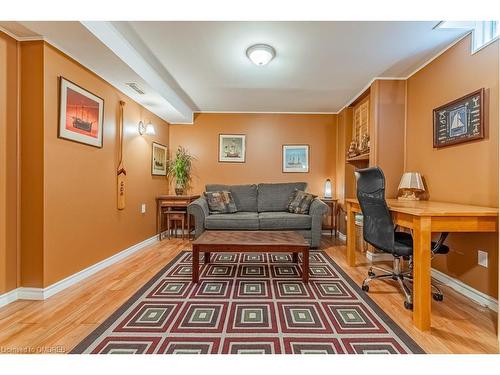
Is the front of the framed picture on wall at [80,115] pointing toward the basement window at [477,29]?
yes

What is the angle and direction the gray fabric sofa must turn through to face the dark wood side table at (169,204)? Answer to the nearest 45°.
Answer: approximately 90° to its right

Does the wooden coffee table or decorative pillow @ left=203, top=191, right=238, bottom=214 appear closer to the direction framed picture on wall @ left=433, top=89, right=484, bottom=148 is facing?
the wooden coffee table

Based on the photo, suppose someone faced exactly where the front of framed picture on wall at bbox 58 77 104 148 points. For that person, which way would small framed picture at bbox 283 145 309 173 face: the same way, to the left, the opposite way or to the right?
to the right

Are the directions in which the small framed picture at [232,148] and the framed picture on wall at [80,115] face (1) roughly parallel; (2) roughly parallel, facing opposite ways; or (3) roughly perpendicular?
roughly perpendicular

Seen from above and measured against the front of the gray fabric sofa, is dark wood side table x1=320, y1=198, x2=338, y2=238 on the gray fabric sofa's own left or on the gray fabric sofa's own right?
on the gray fabric sofa's own left

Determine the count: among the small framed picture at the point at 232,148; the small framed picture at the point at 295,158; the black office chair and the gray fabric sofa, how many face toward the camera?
3

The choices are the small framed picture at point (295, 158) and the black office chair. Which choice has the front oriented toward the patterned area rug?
the small framed picture

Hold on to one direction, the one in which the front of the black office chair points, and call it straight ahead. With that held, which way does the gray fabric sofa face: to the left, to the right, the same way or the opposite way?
to the right

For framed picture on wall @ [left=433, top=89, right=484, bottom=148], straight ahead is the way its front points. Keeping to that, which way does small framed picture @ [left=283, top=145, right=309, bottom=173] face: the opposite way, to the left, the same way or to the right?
to the left

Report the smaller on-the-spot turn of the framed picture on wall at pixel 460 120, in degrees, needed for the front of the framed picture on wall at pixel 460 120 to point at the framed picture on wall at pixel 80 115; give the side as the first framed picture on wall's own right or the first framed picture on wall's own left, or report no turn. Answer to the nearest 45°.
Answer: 0° — it already faces it
